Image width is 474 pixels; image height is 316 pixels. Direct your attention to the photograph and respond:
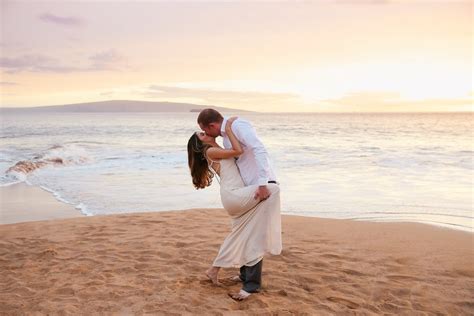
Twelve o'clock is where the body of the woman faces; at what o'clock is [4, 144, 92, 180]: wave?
The wave is roughly at 8 o'clock from the woman.

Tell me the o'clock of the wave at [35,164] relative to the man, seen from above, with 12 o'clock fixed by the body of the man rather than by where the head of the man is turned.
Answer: The wave is roughly at 2 o'clock from the man.

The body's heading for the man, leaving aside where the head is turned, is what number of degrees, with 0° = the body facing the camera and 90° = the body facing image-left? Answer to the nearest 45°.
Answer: approximately 90°

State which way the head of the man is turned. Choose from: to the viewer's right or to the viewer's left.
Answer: to the viewer's left

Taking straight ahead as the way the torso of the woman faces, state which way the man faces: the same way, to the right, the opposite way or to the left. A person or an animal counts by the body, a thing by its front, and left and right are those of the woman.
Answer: the opposite way

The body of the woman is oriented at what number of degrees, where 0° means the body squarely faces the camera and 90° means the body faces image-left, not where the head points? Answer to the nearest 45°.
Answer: approximately 270°
